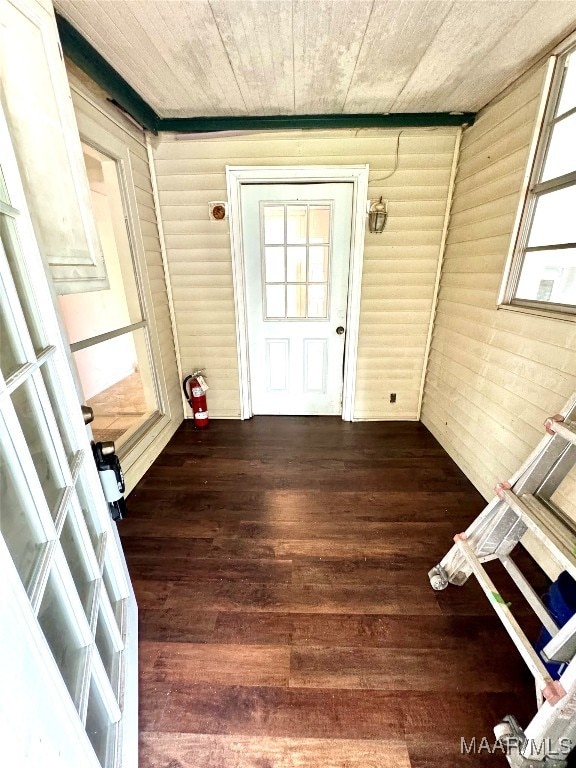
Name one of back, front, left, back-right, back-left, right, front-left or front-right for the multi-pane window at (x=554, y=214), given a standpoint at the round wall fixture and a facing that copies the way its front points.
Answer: front-left

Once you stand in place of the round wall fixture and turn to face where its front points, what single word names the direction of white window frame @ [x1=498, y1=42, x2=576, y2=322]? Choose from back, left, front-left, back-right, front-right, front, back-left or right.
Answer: front-left

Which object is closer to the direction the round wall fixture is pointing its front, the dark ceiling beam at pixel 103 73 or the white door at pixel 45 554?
the white door

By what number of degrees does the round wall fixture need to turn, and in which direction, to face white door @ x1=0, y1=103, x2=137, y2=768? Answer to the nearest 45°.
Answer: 0° — it already faces it

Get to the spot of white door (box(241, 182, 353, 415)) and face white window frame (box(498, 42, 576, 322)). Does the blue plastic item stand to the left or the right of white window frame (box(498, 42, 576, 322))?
right

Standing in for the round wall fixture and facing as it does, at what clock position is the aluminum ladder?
The aluminum ladder is roughly at 11 o'clock from the round wall fixture.

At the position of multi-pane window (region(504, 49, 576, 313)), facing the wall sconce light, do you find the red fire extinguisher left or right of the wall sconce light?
left

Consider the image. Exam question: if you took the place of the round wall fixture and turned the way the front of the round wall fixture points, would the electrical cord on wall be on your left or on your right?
on your left

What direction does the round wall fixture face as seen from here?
toward the camera

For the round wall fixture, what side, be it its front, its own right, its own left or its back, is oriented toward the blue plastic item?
front

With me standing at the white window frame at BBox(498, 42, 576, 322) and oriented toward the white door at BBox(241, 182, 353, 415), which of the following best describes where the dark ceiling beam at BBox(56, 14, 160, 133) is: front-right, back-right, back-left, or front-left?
front-left
